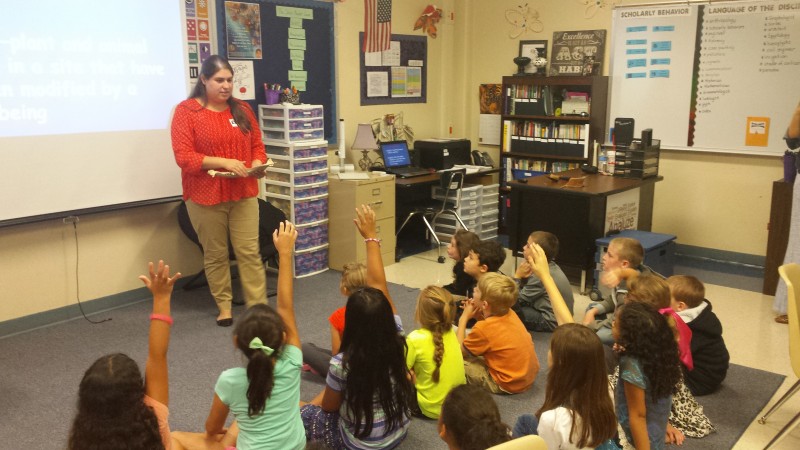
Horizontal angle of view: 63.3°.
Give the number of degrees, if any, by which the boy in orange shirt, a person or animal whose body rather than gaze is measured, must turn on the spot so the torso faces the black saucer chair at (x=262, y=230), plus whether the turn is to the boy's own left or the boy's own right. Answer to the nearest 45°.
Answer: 0° — they already face it

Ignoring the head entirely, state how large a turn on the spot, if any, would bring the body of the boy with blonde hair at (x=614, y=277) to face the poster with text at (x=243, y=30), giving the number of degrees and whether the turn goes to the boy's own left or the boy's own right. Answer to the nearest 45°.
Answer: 0° — they already face it

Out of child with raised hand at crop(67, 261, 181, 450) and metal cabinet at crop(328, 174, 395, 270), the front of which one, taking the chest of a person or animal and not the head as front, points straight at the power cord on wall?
the child with raised hand

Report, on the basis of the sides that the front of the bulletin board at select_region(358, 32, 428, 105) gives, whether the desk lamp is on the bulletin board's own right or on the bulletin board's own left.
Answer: on the bulletin board's own right

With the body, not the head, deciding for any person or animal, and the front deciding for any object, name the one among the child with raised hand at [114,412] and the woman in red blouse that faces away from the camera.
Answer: the child with raised hand

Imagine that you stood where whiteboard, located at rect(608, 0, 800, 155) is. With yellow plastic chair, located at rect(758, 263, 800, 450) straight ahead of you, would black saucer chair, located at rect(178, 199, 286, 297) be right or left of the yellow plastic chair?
right

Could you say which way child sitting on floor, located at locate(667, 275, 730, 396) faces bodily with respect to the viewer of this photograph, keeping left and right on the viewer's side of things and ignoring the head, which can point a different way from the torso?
facing away from the viewer and to the left of the viewer

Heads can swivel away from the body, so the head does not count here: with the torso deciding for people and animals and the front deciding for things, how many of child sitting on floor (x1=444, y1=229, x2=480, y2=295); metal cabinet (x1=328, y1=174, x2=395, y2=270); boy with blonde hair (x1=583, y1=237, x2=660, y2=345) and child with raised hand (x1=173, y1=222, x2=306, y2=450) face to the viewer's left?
2

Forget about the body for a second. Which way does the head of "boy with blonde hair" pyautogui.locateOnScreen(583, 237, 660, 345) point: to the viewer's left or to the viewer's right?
to the viewer's left

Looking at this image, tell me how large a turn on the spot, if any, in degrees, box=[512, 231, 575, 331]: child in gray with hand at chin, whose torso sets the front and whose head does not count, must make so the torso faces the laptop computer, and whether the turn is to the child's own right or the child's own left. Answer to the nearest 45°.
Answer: approximately 45° to the child's own right

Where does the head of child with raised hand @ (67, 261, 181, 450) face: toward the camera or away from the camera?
away from the camera

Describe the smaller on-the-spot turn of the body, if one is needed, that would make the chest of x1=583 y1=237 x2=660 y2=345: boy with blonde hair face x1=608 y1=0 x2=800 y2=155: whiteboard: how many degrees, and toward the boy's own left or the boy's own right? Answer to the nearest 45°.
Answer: approximately 90° to the boy's own right

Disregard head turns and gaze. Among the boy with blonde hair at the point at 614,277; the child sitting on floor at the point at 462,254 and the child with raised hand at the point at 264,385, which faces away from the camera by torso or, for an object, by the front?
the child with raised hand

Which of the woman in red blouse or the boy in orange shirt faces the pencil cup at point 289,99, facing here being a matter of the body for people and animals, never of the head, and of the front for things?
the boy in orange shirt
